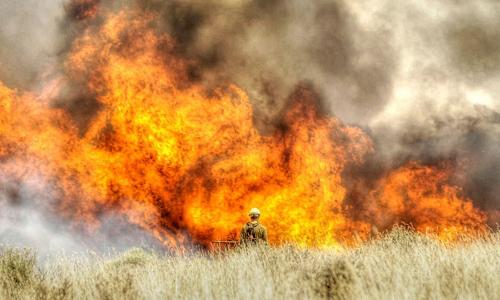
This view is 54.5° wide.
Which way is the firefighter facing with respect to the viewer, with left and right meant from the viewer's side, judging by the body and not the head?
facing away from the viewer
